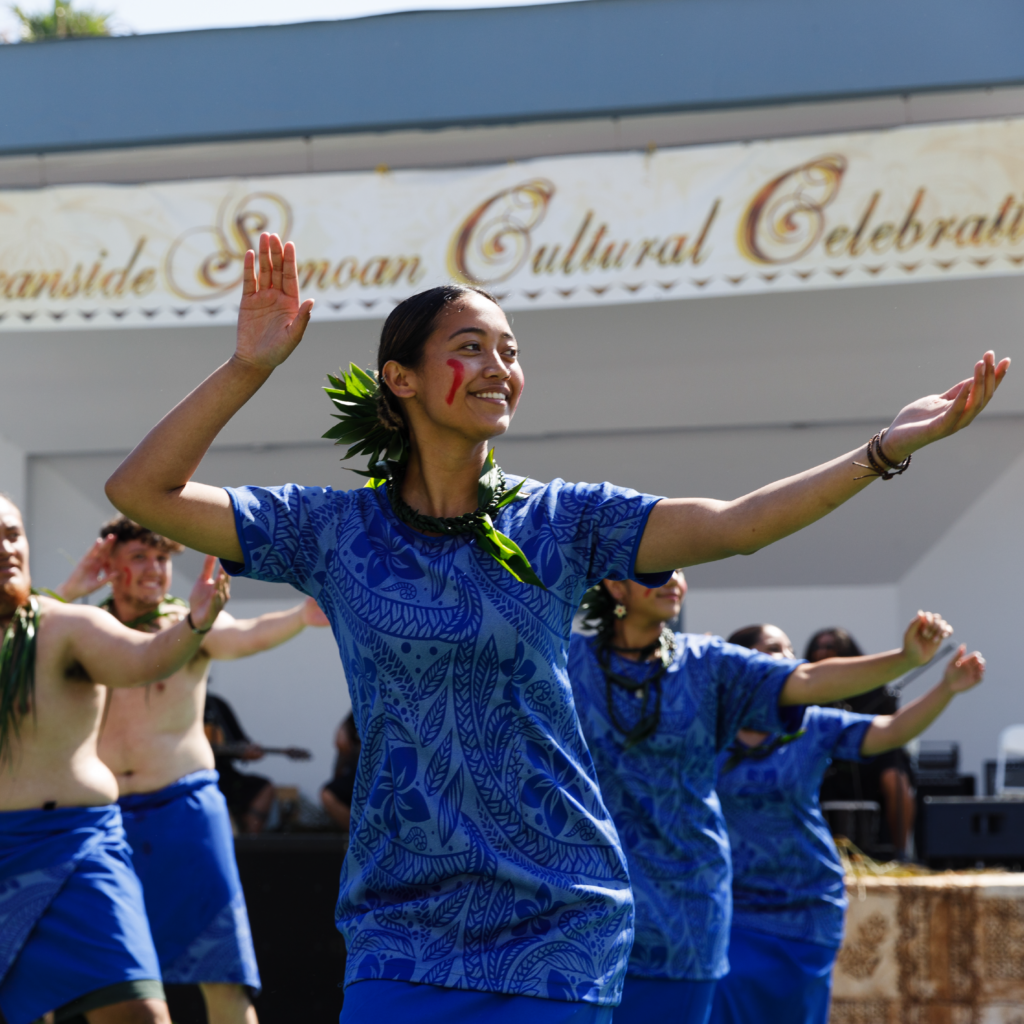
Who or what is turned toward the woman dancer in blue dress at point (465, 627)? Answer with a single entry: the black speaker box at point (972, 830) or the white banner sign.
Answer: the white banner sign

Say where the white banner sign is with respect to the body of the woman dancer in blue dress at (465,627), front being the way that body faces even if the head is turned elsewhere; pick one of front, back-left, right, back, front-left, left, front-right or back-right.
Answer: back

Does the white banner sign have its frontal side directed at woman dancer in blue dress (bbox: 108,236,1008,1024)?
yes

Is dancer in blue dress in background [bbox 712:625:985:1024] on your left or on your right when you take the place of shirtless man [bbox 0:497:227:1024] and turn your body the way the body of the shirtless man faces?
on your left

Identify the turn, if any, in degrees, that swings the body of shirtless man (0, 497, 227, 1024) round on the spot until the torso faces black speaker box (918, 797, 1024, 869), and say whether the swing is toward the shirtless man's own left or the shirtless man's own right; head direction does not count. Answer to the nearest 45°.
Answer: approximately 135° to the shirtless man's own left

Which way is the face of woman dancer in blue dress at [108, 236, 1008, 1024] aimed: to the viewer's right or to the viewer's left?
to the viewer's right

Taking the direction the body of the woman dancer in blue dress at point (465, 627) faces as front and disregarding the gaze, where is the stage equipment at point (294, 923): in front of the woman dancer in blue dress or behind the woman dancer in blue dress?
behind

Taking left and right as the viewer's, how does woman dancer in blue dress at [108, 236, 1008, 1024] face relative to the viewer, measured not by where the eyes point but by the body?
facing the viewer
